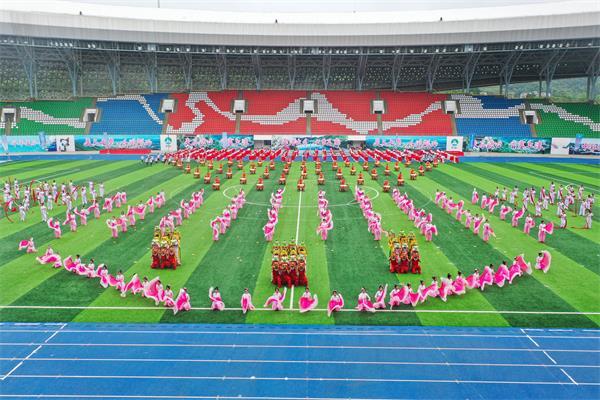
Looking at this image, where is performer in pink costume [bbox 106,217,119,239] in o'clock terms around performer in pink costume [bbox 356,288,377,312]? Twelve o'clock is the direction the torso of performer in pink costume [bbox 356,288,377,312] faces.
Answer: performer in pink costume [bbox 106,217,119,239] is roughly at 4 o'clock from performer in pink costume [bbox 356,288,377,312].

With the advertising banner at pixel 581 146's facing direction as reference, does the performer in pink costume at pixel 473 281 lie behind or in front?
in front

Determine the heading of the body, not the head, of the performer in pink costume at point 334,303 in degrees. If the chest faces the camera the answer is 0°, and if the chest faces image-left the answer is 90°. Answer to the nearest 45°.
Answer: approximately 0°

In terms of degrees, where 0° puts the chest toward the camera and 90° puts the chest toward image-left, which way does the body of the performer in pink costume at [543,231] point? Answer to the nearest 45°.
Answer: approximately 0°

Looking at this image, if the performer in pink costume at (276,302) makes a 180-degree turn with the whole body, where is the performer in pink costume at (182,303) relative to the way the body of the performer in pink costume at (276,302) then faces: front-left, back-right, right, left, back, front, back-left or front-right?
left

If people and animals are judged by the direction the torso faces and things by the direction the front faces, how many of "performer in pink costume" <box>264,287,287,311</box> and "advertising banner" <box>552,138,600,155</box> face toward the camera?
2

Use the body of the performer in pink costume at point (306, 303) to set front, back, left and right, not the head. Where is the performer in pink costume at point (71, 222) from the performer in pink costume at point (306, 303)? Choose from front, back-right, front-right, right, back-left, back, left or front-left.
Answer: back-right

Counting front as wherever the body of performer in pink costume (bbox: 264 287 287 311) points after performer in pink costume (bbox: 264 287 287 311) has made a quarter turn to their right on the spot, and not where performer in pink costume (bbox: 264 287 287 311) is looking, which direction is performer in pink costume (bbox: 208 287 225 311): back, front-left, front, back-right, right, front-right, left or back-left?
front

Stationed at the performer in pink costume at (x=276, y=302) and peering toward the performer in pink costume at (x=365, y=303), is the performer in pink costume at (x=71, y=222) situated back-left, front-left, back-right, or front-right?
back-left

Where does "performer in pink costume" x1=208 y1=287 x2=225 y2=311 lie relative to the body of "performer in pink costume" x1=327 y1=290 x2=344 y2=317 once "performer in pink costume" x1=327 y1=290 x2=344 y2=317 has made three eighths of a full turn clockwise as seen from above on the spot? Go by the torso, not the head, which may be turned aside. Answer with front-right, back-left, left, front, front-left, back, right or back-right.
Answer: front-left

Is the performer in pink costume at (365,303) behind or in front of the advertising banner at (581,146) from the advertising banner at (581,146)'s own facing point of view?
in front

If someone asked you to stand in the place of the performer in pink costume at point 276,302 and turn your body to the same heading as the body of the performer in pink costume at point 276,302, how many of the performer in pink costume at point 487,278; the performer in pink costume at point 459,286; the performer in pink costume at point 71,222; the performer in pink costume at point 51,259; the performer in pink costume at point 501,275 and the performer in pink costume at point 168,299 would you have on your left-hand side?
3
